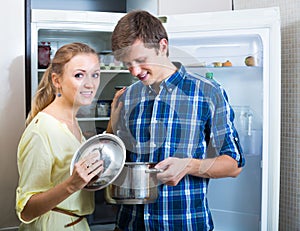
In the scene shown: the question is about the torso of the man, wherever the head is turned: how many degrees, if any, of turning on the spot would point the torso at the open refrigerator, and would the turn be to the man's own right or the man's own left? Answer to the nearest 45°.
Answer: approximately 180°

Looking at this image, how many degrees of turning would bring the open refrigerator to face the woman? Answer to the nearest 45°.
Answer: approximately 45° to its right

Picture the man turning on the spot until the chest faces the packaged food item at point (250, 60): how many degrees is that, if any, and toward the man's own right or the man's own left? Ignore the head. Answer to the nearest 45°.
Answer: approximately 180°

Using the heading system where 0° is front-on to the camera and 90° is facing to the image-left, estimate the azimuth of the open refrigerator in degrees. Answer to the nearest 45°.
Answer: approximately 0°

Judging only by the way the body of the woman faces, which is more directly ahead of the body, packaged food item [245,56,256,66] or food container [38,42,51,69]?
the packaged food item

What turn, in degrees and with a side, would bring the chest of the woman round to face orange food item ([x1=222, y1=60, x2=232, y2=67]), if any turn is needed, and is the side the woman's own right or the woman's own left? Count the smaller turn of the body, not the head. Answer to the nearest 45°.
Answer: approximately 90° to the woman's own left

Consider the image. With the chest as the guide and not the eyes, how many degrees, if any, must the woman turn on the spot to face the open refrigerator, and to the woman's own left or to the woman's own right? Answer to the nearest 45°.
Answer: approximately 90° to the woman's own left
